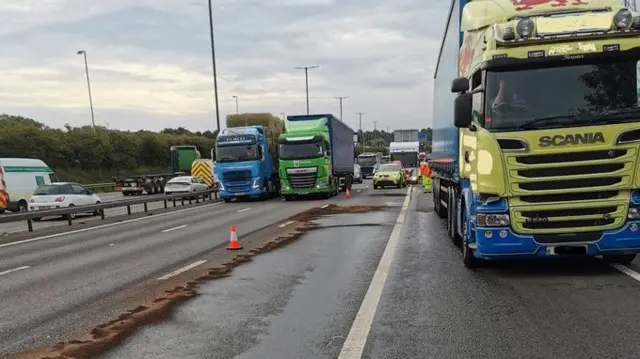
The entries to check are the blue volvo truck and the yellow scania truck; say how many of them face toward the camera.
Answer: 2

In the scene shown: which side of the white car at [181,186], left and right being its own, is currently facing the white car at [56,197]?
back

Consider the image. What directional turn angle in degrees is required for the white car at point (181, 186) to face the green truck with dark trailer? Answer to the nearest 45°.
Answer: approximately 90° to its right

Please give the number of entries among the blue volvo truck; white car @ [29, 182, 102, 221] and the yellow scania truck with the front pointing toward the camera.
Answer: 2

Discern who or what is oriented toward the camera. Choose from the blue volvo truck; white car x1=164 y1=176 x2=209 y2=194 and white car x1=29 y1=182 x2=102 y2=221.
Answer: the blue volvo truck

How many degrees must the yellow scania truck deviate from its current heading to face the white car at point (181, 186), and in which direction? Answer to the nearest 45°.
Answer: approximately 135° to its right

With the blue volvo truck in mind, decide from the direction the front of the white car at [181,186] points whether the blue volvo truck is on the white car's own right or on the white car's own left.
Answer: on the white car's own right

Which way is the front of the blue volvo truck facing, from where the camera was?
facing the viewer

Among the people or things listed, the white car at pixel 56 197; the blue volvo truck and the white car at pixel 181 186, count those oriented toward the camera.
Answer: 1

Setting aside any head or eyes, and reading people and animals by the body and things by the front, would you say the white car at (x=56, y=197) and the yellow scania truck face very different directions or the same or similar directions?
very different directions

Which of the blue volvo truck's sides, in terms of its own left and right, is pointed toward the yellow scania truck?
front
